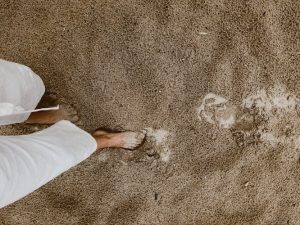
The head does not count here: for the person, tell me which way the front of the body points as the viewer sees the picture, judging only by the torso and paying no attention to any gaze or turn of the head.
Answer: to the viewer's right
